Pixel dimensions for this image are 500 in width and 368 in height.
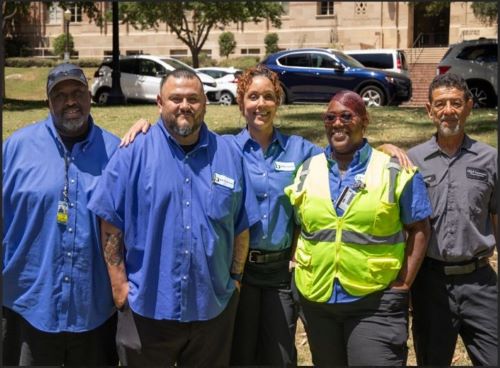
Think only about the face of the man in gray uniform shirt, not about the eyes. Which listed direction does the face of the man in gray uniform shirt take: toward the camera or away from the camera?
toward the camera

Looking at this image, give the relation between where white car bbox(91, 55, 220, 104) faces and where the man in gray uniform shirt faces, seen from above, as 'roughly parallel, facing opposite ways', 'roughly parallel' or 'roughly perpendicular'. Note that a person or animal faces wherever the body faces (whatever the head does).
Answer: roughly perpendicular

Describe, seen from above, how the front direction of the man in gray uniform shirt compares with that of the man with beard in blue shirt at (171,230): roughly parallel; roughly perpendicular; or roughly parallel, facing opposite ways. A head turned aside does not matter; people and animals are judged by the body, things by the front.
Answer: roughly parallel

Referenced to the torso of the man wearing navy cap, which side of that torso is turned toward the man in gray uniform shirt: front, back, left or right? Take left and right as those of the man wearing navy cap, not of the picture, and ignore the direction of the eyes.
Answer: left

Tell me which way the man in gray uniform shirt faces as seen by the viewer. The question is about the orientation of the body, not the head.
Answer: toward the camera

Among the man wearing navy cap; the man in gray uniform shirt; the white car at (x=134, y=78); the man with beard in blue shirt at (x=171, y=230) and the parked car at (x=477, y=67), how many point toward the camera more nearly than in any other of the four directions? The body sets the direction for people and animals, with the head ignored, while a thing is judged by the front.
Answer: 3

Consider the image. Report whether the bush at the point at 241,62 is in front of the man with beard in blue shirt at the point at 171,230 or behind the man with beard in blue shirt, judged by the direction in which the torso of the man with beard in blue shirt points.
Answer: behind

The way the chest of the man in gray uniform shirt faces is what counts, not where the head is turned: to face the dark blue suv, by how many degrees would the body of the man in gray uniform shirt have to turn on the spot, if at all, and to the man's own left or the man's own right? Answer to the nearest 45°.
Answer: approximately 180°
